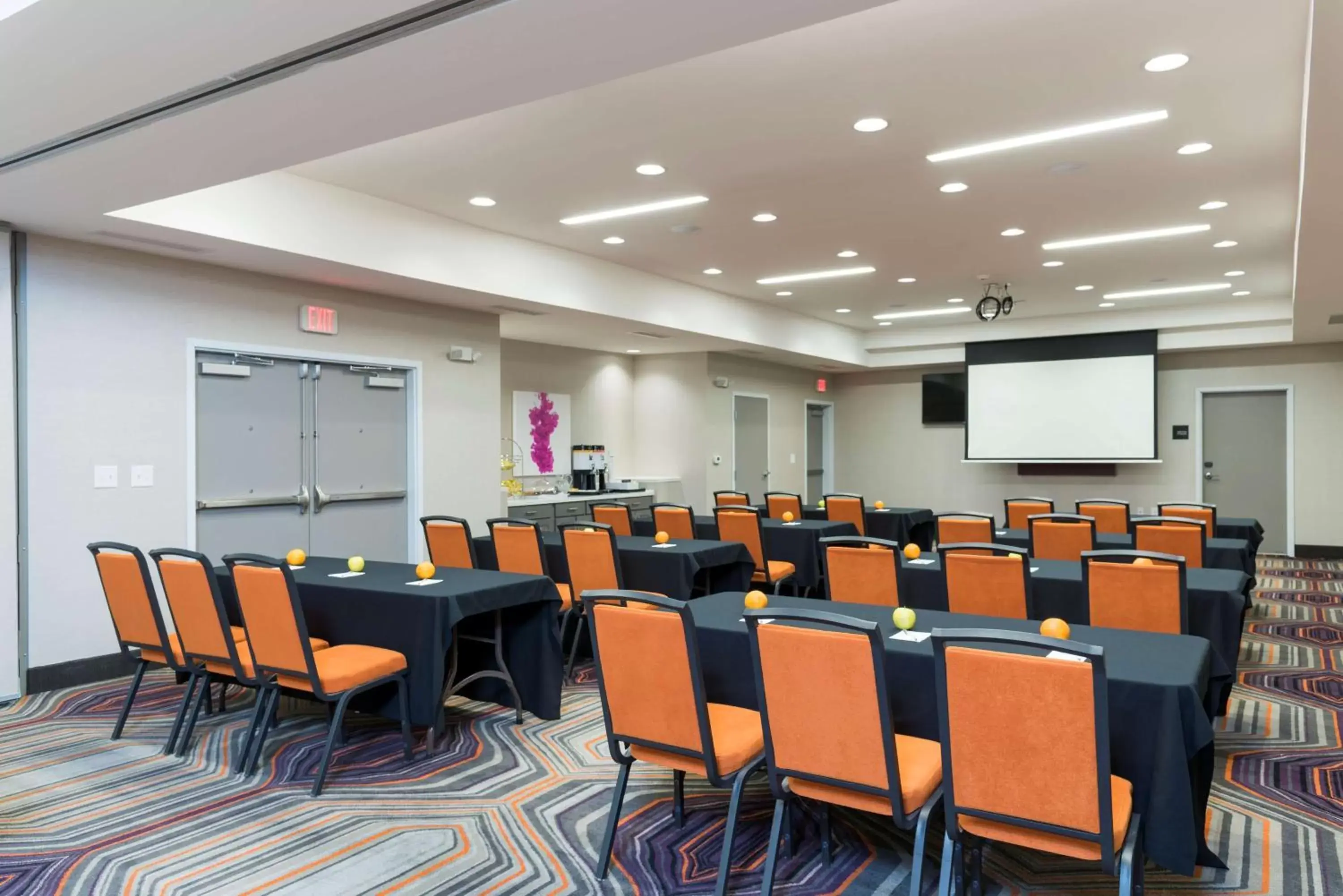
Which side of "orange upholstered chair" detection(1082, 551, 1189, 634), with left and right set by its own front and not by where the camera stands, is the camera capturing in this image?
back

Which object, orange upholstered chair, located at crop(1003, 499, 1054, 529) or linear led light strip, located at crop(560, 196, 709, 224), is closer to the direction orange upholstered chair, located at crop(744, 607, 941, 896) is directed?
the orange upholstered chair

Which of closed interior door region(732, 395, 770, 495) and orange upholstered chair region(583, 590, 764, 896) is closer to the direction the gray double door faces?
the orange upholstered chair

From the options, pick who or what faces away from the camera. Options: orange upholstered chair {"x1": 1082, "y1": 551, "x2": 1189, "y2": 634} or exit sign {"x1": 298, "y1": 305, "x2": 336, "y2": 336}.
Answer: the orange upholstered chair

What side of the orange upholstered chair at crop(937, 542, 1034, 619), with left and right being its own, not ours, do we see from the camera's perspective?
back

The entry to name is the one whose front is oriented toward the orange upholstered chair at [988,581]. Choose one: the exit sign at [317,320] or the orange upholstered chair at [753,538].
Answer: the exit sign

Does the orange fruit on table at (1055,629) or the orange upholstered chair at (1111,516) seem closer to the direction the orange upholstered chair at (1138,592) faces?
the orange upholstered chair

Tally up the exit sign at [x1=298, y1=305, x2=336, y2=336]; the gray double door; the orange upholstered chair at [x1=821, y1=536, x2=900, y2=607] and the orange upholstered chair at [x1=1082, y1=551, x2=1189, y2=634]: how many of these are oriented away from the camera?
2

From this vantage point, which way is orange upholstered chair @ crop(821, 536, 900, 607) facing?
away from the camera

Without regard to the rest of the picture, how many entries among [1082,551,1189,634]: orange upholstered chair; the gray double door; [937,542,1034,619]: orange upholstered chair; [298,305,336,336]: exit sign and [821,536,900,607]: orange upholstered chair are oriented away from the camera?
3

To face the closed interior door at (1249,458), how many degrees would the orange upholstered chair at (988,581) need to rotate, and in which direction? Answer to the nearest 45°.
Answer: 0° — it already faces it

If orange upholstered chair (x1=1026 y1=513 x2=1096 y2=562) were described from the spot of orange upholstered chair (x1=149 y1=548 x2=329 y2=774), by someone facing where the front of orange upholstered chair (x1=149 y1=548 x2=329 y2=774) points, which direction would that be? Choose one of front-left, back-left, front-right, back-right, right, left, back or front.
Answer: front-right

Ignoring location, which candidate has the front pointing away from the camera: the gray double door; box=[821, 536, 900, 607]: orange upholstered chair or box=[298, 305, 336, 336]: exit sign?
the orange upholstered chair

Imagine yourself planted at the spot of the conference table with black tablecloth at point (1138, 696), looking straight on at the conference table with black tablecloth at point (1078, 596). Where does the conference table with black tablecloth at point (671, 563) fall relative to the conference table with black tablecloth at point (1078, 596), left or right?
left
